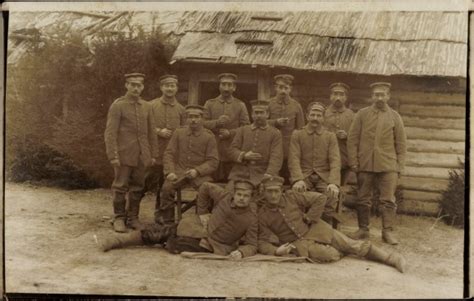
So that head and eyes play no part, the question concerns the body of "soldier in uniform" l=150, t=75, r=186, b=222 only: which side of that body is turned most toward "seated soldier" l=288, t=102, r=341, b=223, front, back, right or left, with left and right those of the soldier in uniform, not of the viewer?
left

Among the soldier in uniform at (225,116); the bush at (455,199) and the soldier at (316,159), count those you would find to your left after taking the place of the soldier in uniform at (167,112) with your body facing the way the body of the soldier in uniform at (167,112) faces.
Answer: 3

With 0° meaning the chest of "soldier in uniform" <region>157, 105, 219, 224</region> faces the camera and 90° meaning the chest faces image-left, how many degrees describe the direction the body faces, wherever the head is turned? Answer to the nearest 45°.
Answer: approximately 0°

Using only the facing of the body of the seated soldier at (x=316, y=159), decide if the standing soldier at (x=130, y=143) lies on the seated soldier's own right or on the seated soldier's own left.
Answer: on the seated soldier's own right

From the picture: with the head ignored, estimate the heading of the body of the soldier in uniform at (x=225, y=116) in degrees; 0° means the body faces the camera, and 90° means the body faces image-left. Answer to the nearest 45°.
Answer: approximately 0°

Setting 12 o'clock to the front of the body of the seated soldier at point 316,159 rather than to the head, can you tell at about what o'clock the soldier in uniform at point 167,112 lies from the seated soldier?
The soldier in uniform is roughly at 3 o'clock from the seated soldier.

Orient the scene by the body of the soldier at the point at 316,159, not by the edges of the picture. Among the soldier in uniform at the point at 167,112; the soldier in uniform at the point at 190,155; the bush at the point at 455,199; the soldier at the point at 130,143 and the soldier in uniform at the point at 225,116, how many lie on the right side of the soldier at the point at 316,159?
4
